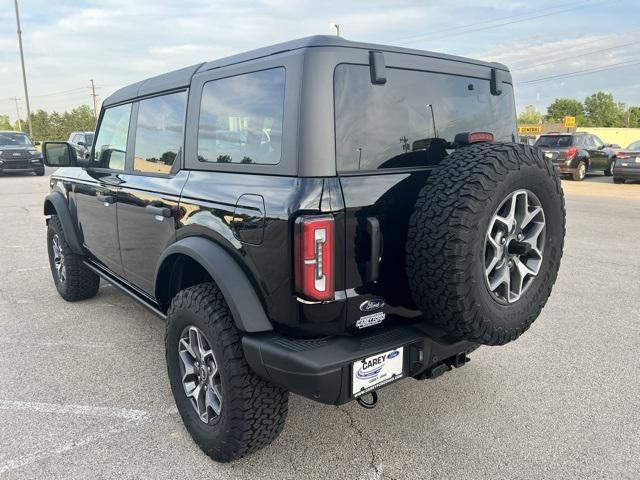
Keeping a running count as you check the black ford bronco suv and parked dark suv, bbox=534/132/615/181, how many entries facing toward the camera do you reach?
0

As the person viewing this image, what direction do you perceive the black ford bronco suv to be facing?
facing away from the viewer and to the left of the viewer

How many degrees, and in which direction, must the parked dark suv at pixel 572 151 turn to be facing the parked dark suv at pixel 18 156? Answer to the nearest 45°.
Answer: approximately 135° to its left

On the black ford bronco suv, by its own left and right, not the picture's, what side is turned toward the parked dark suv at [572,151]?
right

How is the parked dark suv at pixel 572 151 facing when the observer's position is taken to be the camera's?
facing away from the viewer and to the right of the viewer

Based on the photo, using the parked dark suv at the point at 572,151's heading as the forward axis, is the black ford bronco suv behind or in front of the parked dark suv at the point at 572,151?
behind

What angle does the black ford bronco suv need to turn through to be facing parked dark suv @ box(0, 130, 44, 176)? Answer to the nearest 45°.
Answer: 0° — it already faces it
